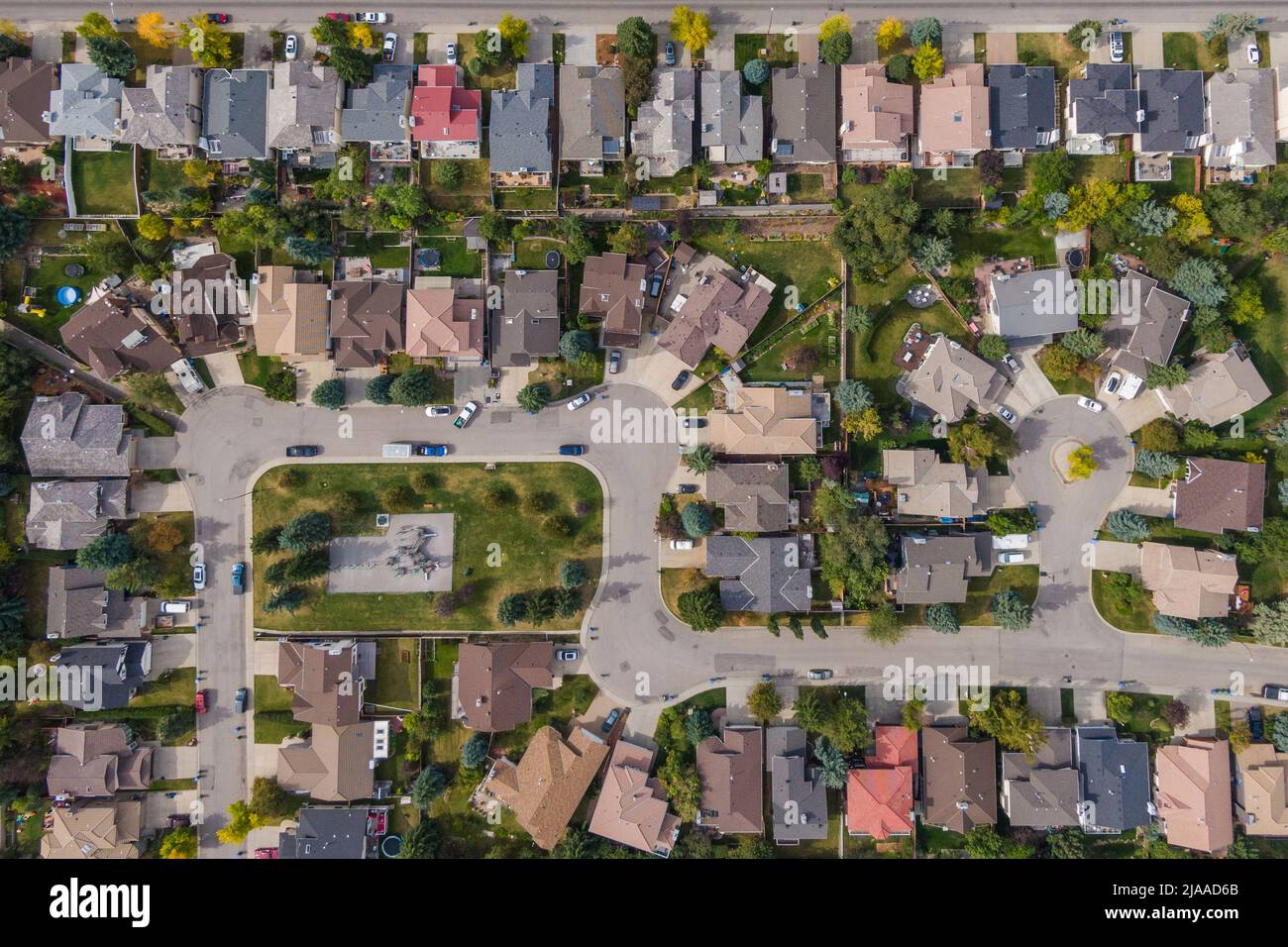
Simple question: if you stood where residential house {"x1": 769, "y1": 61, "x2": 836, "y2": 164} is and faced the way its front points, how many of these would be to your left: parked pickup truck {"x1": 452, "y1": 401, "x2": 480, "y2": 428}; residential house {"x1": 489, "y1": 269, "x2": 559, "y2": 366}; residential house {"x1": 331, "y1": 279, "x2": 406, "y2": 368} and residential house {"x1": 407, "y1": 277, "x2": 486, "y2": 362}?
4

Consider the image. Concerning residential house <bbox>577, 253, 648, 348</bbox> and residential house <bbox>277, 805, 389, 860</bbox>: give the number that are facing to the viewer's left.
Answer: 1

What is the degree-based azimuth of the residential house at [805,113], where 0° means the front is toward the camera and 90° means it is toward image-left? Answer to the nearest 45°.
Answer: approximately 180°

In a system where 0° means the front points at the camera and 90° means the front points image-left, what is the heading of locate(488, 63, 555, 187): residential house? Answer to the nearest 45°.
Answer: approximately 180°

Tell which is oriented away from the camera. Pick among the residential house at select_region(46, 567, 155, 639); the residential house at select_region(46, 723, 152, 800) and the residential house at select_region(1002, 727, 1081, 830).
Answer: the residential house at select_region(1002, 727, 1081, 830)

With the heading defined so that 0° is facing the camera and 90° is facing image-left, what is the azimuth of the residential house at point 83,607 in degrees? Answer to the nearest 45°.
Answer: approximately 270°

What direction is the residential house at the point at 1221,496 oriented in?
to the viewer's left

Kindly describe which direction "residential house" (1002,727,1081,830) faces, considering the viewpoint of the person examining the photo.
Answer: facing away from the viewer

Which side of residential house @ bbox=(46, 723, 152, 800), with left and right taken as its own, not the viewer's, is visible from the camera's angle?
right

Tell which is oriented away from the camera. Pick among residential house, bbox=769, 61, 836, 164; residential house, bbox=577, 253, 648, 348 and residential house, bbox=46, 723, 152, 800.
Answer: residential house, bbox=769, 61, 836, 164
